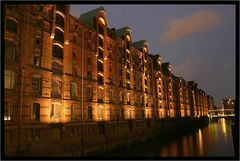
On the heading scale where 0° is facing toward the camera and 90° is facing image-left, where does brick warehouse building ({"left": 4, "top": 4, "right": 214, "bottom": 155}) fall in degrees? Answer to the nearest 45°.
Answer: approximately 315°
